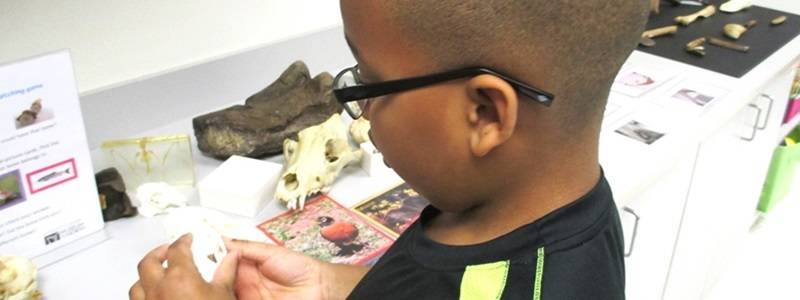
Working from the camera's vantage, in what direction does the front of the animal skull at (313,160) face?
facing the viewer and to the left of the viewer

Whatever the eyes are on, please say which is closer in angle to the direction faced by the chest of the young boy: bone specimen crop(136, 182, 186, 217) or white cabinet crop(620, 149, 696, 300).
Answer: the bone specimen

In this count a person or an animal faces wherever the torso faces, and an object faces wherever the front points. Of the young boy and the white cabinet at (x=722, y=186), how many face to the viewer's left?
1

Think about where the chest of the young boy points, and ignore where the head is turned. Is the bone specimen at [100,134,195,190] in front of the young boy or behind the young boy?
in front

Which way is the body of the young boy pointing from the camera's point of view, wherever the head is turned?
to the viewer's left

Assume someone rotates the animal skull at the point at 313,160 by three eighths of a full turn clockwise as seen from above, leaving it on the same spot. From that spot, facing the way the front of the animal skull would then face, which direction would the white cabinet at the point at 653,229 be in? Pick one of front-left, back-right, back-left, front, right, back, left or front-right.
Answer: right

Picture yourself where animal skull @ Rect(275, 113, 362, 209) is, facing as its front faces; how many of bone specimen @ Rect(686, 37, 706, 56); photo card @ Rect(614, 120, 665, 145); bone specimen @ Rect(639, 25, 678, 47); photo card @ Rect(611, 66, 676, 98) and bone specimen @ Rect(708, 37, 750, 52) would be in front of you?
0

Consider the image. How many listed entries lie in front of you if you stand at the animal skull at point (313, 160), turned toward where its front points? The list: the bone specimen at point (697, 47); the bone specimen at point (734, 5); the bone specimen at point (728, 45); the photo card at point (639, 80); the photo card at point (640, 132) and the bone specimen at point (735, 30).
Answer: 0

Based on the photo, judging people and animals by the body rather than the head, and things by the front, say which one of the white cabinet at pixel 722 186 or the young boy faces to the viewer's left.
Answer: the young boy

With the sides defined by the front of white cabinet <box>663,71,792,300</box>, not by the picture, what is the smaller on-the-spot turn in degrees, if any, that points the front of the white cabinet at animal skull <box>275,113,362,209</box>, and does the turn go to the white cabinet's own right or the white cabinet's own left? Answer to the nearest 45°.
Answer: approximately 90° to the white cabinet's own right

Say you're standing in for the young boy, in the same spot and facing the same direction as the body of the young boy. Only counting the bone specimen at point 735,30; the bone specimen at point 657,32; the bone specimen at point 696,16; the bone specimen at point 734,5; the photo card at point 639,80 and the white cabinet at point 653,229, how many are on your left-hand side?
0

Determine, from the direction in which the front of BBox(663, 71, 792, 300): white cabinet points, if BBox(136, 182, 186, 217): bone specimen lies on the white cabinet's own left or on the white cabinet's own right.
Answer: on the white cabinet's own right

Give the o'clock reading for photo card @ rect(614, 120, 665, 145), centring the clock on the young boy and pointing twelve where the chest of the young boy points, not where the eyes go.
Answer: The photo card is roughly at 4 o'clock from the young boy.

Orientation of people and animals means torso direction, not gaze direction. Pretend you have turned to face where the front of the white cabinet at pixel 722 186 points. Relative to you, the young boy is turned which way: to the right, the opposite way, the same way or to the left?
to the right

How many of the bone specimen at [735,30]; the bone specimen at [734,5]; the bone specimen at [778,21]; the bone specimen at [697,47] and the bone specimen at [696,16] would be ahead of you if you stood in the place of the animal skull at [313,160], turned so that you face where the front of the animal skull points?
0

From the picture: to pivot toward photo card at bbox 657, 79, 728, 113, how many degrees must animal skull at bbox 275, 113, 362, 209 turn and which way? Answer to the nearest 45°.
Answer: approximately 135° to its left

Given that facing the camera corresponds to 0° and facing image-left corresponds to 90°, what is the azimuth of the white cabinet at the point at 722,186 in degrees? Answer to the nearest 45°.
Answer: approximately 315°

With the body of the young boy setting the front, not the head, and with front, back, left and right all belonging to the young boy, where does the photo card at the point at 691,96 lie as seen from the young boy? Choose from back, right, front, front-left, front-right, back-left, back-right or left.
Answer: back-right
